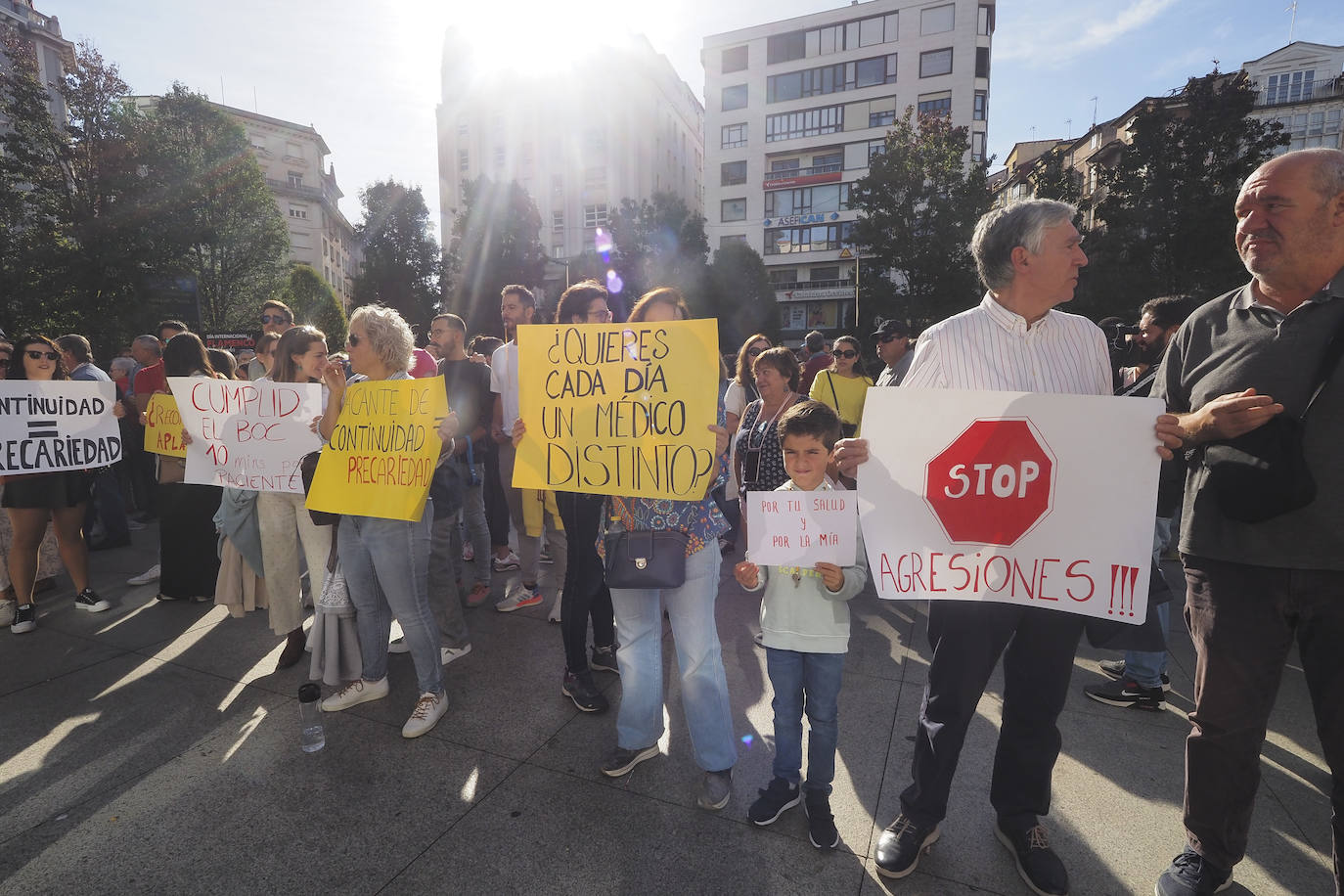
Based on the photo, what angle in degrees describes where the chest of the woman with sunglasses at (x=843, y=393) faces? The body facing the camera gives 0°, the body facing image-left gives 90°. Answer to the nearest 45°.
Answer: approximately 0°

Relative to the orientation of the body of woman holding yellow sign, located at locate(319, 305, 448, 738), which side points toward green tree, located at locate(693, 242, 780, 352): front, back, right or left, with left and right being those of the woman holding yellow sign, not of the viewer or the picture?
back

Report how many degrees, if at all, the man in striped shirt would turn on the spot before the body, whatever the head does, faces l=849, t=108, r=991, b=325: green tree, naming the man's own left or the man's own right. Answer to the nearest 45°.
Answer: approximately 180°

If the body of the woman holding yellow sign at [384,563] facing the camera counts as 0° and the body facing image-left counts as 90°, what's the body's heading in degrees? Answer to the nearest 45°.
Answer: approximately 45°

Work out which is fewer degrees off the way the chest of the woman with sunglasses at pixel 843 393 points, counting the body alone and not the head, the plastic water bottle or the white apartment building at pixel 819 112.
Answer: the plastic water bottle

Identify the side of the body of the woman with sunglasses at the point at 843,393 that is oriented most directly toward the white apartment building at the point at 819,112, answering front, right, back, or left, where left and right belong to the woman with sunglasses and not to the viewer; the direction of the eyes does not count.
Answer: back

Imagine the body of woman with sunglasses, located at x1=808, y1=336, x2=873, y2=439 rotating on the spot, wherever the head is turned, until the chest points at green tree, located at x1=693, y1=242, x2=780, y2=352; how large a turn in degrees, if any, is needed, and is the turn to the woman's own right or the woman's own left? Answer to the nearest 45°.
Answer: approximately 180°

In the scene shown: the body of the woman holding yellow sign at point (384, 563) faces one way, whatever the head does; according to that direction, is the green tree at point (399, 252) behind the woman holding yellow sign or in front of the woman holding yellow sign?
behind

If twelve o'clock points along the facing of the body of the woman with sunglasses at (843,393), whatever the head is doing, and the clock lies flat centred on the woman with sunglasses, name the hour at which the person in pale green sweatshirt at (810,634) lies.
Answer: The person in pale green sweatshirt is roughly at 12 o'clock from the woman with sunglasses.

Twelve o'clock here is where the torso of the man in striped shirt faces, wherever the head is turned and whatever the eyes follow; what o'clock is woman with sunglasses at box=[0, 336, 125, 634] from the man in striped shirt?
The woman with sunglasses is roughly at 3 o'clock from the man in striped shirt.
